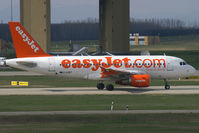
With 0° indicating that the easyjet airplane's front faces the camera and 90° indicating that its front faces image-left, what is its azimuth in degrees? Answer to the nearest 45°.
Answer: approximately 270°
